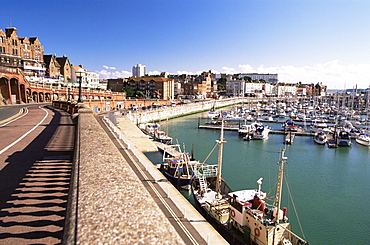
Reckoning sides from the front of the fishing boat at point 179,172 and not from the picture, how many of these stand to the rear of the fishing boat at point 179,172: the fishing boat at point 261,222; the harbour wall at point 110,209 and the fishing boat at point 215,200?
0

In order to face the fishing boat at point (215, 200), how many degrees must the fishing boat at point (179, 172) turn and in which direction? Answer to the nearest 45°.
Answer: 0° — it already faces it

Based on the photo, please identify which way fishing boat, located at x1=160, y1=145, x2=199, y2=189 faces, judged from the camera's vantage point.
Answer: facing the viewer and to the right of the viewer

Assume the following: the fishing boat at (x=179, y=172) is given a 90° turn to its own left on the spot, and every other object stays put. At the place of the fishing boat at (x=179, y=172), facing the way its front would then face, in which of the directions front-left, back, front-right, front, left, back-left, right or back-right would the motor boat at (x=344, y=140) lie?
front

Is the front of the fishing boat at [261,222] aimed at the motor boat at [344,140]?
no

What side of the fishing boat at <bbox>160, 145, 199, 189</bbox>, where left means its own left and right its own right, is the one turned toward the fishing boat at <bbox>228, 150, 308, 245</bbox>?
front

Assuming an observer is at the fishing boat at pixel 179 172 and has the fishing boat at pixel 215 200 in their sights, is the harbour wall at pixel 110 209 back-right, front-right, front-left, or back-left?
front-right

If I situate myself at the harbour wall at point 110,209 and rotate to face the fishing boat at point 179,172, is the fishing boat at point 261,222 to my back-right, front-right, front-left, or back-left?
front-right

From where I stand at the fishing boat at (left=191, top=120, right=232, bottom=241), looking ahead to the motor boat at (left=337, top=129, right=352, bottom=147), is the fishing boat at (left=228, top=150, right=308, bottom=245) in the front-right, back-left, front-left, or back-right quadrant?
back-right
